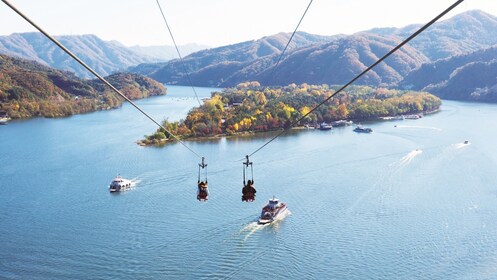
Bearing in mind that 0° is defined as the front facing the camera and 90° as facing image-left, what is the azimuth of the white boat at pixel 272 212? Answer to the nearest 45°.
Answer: approximately 225°

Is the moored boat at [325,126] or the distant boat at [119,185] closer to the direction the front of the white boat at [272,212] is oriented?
the moored boat

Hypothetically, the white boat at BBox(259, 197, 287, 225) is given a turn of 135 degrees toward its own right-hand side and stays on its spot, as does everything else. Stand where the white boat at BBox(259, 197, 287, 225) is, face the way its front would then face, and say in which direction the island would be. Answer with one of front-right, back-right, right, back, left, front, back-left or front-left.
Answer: back

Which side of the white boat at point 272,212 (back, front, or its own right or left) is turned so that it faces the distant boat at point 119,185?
left

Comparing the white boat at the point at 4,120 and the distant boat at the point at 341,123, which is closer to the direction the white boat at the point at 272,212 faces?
the distant boat

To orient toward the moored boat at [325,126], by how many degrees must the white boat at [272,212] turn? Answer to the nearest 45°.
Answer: approximately 45° to its left

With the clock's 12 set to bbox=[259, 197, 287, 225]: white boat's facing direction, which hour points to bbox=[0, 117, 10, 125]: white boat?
bbox=[0, 117, 10, 125]: white boat is roughly at 9 o'clock from bbox=[259, 197, 287, 225]: white boat.

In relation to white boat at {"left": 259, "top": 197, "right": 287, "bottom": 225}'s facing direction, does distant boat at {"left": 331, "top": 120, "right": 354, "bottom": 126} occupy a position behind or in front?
in front
